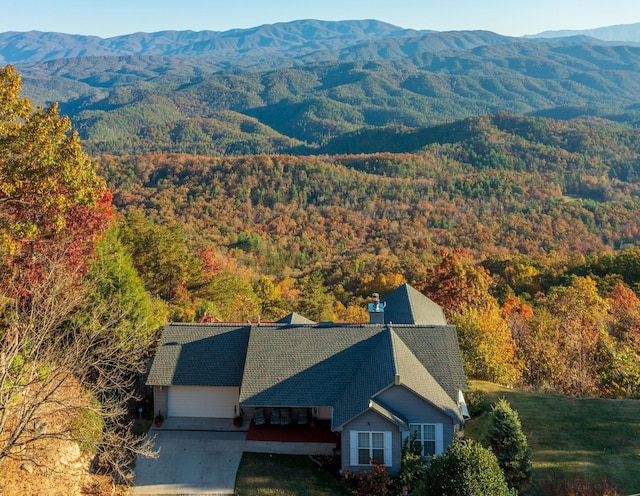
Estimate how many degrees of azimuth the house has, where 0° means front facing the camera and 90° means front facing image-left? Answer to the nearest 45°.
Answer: approximately 0°
